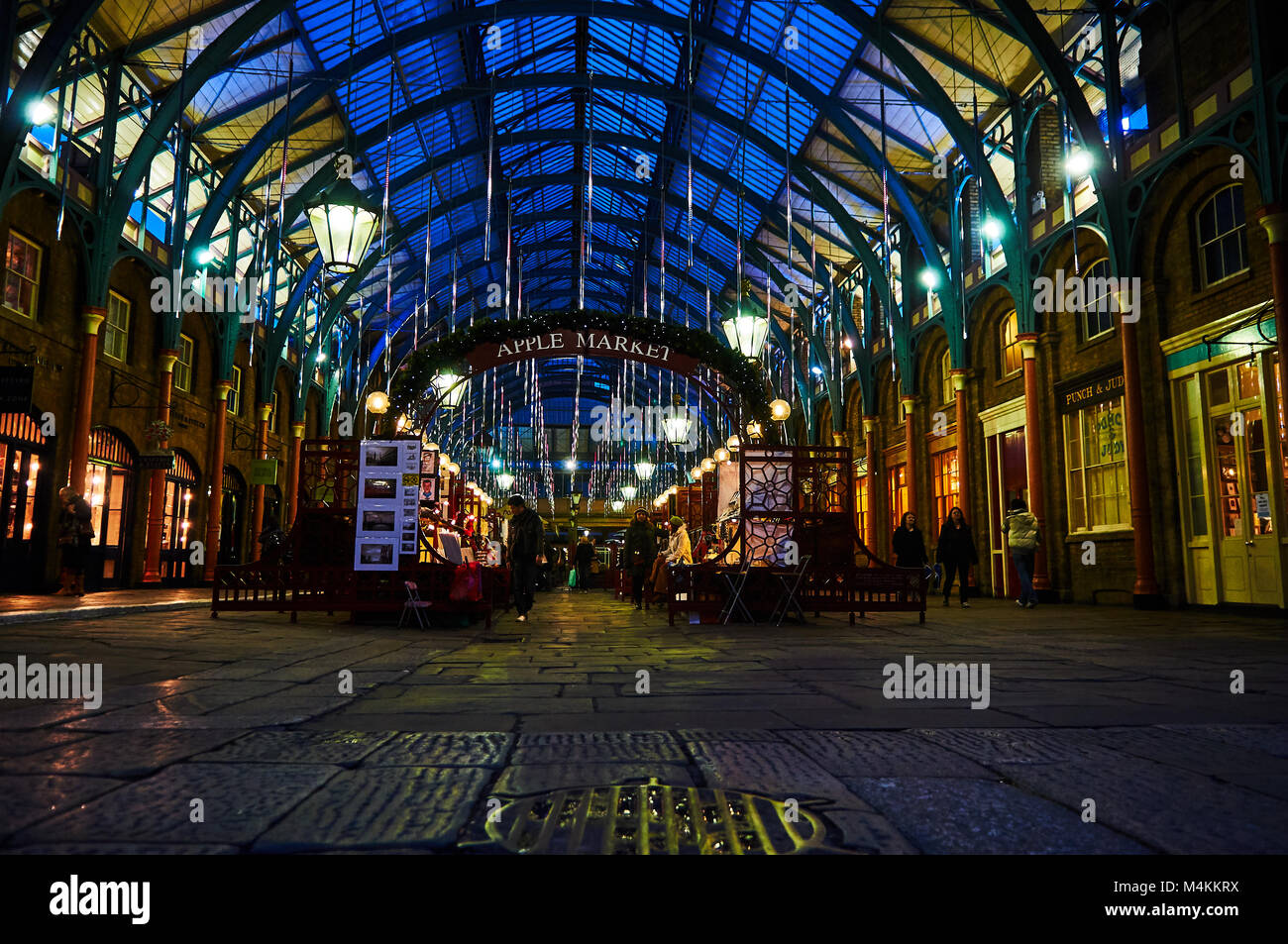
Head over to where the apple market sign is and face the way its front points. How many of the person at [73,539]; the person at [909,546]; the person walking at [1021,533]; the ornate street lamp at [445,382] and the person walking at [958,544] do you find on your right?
2

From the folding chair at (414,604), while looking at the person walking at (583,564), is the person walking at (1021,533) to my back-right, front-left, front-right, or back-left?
front-right

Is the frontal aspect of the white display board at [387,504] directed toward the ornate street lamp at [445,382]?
no

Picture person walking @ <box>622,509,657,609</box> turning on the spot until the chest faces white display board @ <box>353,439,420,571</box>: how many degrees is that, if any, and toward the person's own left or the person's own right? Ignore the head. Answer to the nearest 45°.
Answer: approximately 45° to the person's own right

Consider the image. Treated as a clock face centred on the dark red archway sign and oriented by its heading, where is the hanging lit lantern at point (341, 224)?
The hanging lit lantern is roughly at 1 o'clock from the dark red archway sign.

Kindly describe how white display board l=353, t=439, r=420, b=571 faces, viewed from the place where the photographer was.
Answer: facing the viewer

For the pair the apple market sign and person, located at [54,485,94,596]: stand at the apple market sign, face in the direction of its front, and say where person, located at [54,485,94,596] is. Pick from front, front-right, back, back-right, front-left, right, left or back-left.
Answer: right

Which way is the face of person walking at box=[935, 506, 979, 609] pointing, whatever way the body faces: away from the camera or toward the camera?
toward the camera

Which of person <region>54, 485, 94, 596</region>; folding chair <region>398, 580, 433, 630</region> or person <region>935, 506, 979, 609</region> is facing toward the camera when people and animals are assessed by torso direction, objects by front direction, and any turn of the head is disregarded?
person <region>935, 506, 979, 609</region>
